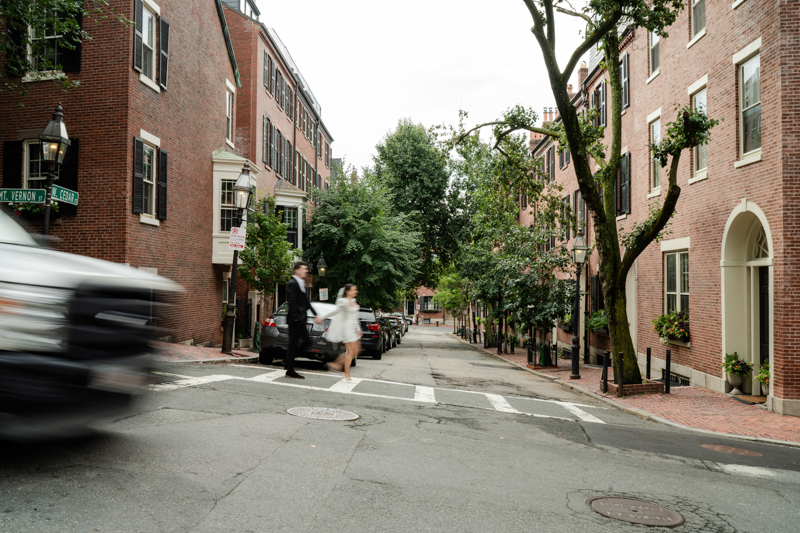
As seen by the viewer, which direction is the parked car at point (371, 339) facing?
away from the camera

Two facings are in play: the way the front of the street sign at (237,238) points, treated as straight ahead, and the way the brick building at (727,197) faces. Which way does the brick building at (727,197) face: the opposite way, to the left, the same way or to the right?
to the right

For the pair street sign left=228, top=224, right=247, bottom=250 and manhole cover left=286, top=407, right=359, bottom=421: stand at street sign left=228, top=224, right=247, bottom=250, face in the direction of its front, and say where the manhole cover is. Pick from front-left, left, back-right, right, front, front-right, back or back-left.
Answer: front

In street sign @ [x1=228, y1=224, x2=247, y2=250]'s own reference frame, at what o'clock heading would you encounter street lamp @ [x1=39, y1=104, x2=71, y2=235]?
The street lamp is roughly at 1 o'clock from the street sign.

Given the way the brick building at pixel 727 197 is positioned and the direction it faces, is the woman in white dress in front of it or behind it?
in front

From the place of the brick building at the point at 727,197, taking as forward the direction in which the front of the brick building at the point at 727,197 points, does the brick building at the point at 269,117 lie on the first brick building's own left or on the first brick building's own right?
on the first brick building's own right

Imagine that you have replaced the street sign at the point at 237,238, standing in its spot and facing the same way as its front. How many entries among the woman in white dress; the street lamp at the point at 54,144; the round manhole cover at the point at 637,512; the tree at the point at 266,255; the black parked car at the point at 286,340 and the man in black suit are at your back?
1

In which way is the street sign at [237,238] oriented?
toward the camera

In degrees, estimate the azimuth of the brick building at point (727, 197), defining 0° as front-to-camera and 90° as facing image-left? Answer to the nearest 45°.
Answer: approximately 45°

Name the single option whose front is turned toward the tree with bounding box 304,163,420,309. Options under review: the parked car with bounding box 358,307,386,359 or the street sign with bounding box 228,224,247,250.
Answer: the parked car

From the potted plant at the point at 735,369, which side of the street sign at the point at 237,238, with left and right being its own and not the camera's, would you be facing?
left

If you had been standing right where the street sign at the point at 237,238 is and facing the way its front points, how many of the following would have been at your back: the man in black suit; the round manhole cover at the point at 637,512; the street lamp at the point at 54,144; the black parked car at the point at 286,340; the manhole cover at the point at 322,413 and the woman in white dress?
0

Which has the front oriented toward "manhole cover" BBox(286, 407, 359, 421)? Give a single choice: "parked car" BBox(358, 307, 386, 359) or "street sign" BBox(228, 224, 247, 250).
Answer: the street sign

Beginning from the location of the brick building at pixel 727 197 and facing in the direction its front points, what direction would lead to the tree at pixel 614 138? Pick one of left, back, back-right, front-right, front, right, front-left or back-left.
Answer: front

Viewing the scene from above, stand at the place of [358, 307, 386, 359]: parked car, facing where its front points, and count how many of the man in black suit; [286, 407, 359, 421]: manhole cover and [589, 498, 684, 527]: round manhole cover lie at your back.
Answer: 3
